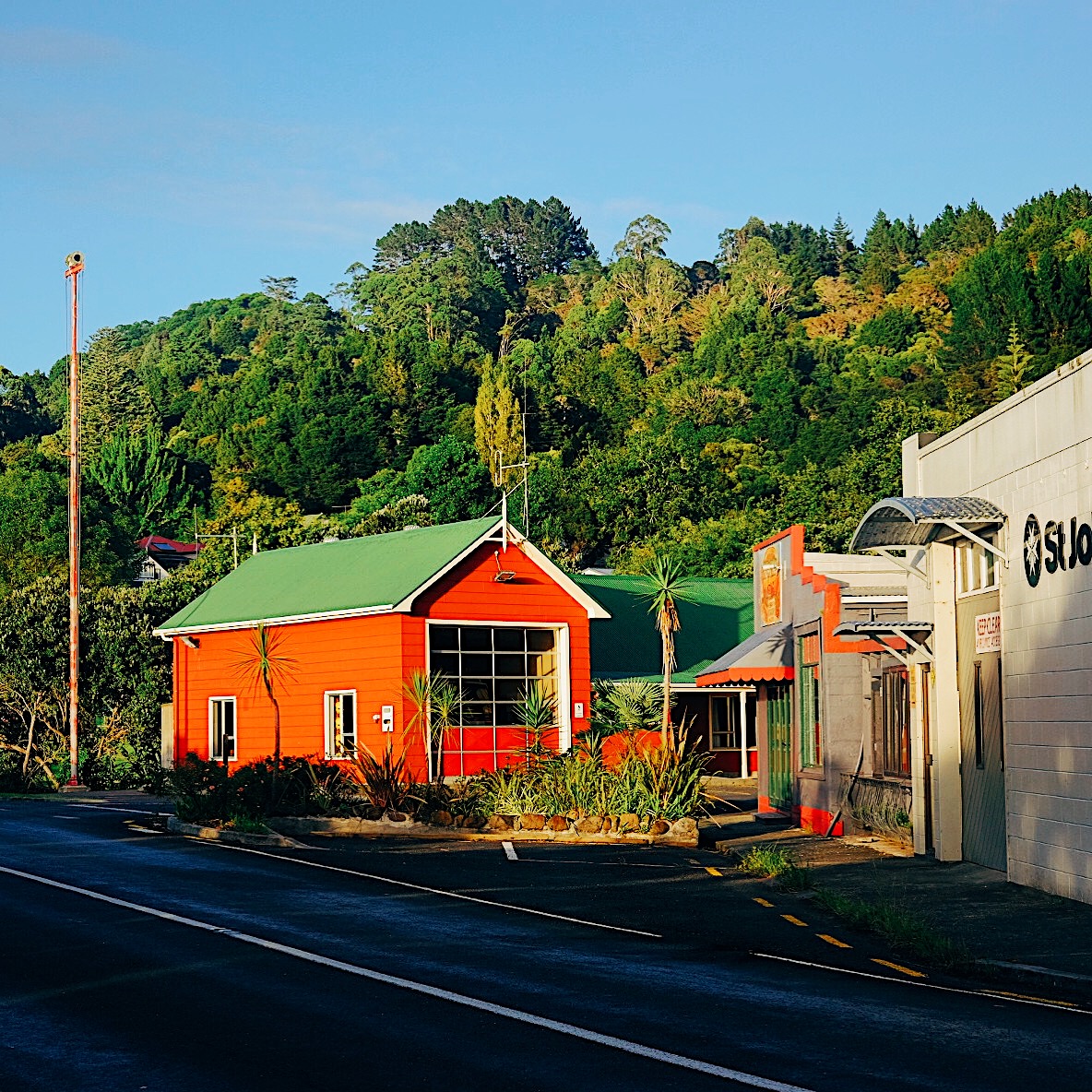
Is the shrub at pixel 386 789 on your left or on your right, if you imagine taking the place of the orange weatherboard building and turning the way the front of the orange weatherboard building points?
on your right

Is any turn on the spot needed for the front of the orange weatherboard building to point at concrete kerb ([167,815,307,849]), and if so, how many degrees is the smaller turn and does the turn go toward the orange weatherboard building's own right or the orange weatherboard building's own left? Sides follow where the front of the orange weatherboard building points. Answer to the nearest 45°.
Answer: approximately 45° to the orange weatherboard building's own right

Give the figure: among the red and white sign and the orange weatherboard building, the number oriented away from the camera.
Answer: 0

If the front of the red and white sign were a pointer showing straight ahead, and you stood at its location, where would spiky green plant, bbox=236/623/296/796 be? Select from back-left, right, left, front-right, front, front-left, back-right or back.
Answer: right

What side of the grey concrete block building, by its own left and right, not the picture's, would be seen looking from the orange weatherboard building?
right

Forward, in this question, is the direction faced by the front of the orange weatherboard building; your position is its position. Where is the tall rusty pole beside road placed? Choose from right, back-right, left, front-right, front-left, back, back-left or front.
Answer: back

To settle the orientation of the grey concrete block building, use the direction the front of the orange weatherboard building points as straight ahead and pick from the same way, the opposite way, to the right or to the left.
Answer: to the right

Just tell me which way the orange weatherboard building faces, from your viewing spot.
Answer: facing the viewer and to the right of the viewer

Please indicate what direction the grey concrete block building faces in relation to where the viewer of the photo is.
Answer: facing the viewer and to the left of the viewer

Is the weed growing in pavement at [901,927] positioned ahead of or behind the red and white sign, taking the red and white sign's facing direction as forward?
ahead

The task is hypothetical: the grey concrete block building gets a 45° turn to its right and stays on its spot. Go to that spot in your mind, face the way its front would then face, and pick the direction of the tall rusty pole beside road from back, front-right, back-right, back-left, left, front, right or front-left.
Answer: front-right

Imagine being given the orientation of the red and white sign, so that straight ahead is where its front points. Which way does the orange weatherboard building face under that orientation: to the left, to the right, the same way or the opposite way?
to the left

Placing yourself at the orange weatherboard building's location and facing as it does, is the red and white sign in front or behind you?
in front

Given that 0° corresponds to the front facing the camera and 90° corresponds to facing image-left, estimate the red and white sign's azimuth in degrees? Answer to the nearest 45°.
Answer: approximately 45°
